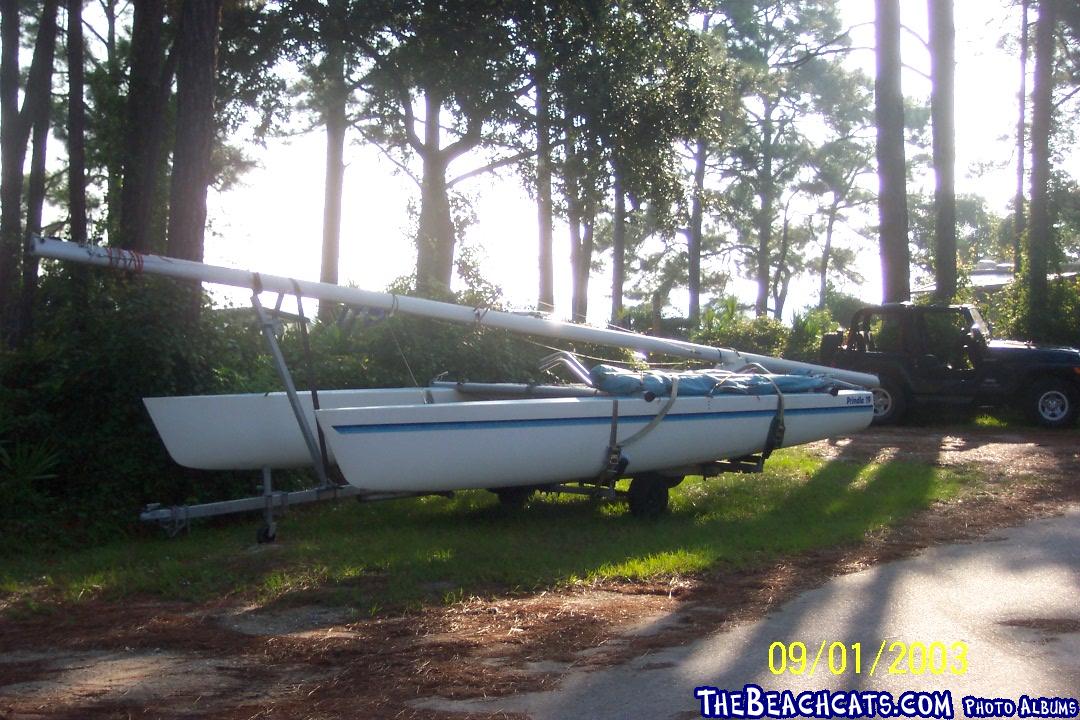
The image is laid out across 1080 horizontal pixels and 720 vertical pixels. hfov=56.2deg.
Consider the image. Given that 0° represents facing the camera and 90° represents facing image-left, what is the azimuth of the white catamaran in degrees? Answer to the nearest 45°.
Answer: approximately 45°

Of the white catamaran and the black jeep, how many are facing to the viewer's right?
1

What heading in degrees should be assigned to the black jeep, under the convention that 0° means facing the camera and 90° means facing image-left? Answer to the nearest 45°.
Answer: approximately 270°

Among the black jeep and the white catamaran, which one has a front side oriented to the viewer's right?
the black jeep

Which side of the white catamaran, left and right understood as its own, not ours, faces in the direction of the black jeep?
back
